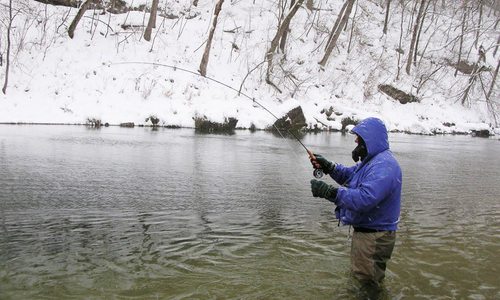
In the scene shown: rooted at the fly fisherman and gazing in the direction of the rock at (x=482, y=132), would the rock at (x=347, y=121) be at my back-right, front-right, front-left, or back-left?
front-left

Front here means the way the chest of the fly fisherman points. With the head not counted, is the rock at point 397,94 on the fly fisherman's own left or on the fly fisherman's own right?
on the fly fisherman's own right

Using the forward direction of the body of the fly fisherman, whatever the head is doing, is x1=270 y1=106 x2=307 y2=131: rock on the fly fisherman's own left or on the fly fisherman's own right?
on the fly fisherman's own right

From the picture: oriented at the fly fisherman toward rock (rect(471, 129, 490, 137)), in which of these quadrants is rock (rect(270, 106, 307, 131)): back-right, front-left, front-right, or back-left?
front-left

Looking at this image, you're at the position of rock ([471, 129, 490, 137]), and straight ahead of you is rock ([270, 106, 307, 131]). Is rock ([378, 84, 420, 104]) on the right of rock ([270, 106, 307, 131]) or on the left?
right

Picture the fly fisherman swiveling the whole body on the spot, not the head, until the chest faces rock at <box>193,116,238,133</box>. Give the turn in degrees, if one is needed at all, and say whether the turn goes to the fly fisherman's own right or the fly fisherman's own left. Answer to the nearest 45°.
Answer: approximately 45° to the fly fisherman's own right

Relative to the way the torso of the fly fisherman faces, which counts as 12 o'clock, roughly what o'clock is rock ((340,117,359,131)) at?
The rock is roughly at 3 o'clock from the fly fisherman.

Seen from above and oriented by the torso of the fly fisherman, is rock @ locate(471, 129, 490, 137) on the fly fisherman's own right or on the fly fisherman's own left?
on the fly fisherman's own right

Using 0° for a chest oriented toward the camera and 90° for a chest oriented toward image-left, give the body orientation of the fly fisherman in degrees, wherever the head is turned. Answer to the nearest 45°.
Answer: approximately 90°
